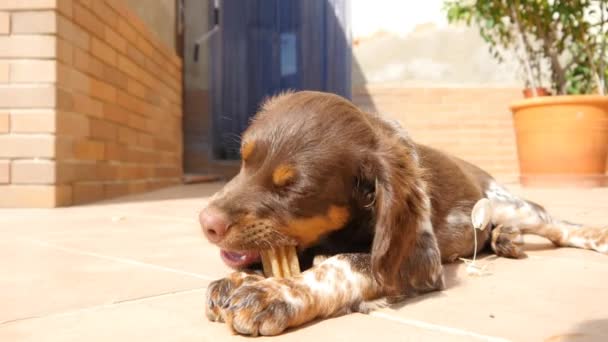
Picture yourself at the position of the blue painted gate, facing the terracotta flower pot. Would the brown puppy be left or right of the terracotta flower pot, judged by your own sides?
right

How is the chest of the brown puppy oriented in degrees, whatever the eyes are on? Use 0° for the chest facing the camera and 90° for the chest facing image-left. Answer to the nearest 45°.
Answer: approximately 45°

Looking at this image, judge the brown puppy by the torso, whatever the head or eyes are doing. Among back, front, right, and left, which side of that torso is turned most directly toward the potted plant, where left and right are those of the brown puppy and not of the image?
back

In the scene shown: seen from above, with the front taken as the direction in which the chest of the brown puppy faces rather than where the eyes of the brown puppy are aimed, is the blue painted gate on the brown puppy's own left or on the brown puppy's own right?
on the brown puppy's own right

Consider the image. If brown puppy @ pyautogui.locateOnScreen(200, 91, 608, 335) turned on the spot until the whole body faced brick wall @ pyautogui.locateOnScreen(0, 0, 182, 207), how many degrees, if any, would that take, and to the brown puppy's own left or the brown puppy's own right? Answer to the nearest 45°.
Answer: approximately 90° to the brown puppy's own right

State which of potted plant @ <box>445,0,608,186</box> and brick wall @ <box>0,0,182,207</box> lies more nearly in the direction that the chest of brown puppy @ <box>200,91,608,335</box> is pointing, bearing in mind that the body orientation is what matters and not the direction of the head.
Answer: the brick wall

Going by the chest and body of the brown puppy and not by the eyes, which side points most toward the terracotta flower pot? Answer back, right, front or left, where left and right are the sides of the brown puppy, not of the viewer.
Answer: back
